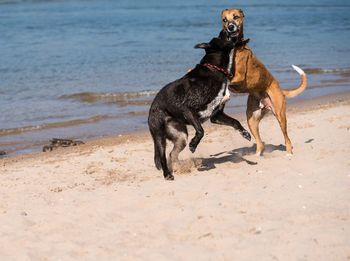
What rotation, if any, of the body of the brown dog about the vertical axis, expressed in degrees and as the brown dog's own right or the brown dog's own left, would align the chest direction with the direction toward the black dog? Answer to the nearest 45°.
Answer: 0° — it already faces it

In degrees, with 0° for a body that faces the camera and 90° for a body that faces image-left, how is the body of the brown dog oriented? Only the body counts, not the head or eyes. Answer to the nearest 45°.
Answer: approximately 45°

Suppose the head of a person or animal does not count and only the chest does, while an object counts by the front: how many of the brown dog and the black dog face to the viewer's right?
1

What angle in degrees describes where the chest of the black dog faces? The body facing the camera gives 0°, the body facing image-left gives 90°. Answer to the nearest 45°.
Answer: approximately 270°

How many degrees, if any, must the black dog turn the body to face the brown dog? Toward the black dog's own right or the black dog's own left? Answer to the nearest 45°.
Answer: approximately 45° to the black dog's own left
